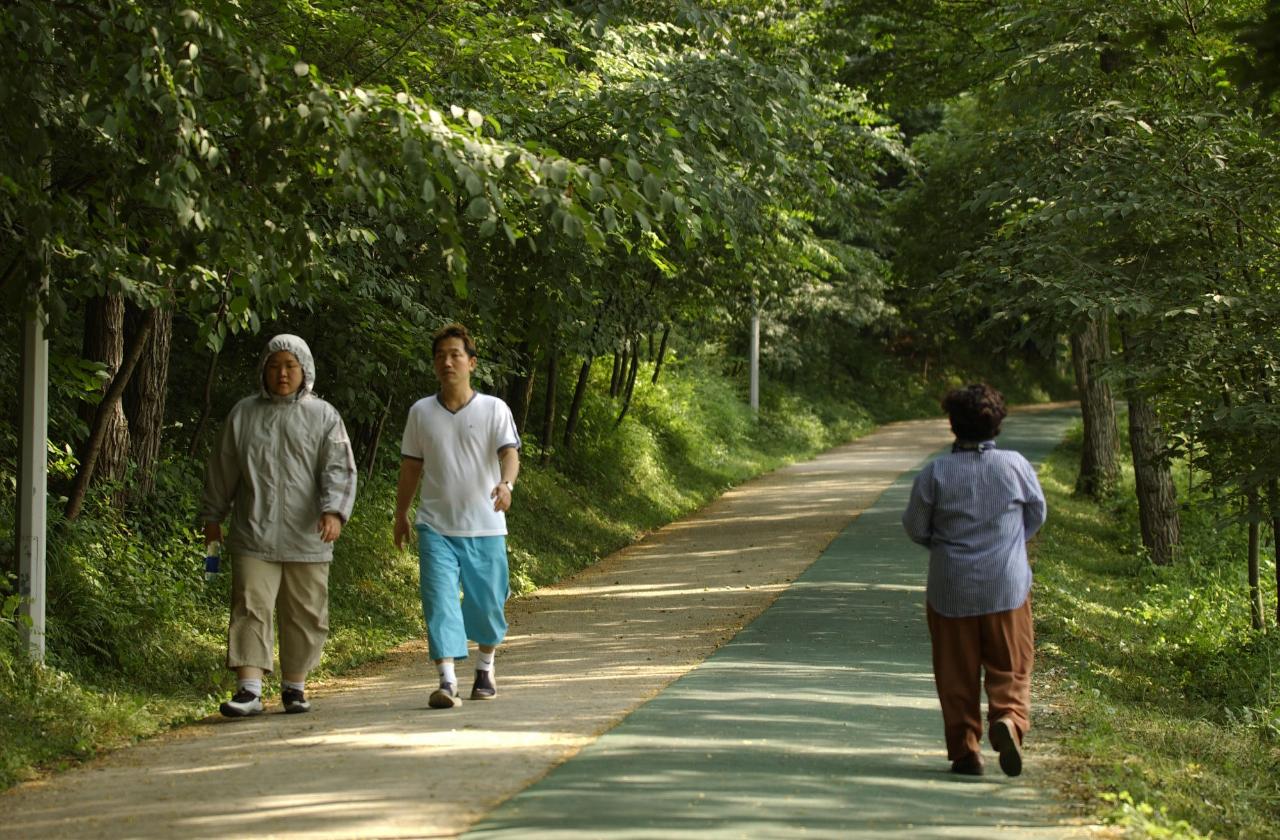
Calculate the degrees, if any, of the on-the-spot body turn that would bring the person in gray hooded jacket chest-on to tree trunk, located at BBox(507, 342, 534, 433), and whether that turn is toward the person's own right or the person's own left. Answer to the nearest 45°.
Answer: approximately 180°

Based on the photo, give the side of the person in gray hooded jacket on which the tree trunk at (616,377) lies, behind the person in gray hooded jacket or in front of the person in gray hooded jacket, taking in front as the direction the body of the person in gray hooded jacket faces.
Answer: behind

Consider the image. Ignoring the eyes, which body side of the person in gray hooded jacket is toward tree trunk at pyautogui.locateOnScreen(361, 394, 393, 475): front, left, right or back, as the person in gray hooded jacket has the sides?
back

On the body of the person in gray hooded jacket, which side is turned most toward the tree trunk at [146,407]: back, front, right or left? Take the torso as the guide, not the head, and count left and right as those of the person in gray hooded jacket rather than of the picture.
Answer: back

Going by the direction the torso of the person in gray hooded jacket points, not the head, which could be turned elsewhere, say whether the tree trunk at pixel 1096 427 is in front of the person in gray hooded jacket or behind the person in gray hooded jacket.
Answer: behind

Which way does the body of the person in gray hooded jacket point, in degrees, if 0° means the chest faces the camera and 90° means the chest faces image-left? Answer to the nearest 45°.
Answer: approximately 0°

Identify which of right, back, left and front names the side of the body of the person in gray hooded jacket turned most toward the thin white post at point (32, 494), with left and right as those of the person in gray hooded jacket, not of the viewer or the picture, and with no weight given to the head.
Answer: right

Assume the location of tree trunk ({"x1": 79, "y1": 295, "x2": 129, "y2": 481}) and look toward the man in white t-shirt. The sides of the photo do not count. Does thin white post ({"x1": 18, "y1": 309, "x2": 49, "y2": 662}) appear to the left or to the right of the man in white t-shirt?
right

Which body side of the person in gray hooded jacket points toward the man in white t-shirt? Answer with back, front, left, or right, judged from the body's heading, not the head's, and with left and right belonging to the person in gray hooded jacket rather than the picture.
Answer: left

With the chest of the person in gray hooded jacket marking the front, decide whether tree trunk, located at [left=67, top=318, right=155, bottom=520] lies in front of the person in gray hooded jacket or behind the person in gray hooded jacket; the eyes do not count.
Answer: behind
